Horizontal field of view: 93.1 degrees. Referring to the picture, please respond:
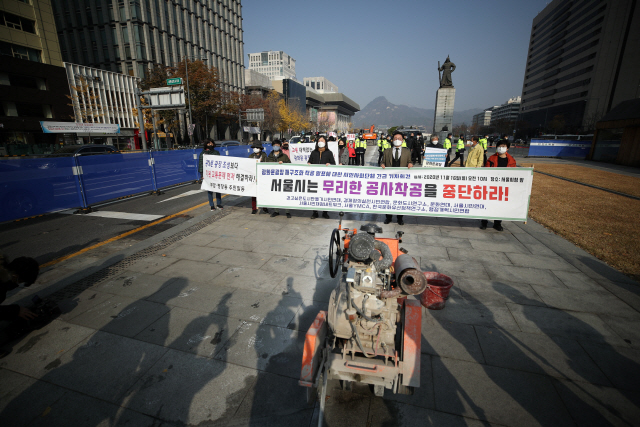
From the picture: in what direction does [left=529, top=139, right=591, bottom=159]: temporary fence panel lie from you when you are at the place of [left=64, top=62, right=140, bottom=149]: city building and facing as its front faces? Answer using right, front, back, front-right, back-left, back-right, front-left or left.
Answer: front

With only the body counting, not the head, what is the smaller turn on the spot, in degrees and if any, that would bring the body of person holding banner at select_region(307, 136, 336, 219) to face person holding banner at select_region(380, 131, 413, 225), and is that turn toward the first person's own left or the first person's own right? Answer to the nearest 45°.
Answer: approximately 90° to the first person's own left

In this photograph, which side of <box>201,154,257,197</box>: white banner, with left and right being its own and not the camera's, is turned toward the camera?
front

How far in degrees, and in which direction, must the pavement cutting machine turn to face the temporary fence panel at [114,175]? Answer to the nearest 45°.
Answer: approximately 135° to its right

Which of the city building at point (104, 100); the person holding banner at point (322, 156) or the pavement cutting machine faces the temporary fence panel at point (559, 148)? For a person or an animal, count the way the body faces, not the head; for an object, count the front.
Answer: the city building

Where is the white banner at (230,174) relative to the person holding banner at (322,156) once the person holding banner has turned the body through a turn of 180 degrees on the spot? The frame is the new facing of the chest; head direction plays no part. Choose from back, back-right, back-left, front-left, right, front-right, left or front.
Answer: left

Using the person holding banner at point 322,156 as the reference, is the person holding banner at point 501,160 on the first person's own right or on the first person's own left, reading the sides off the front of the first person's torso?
on the first person's own left

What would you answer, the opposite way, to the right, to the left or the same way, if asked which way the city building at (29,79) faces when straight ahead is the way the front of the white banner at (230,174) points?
to the left

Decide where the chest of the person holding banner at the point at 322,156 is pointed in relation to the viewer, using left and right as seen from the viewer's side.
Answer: facing the viewer

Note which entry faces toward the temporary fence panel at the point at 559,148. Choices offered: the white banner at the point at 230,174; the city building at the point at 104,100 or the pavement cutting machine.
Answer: the city building

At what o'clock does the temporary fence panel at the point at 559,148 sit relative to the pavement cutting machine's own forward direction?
The temporary fence panel is roughly at 7 o'clock from the pavement cutting machine.

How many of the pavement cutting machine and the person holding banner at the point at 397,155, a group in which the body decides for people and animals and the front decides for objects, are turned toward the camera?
2

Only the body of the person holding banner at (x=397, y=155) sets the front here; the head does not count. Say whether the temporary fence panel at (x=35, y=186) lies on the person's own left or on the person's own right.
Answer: on the person's own right

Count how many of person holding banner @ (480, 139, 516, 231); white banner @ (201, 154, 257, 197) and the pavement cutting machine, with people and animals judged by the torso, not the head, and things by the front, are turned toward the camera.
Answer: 3

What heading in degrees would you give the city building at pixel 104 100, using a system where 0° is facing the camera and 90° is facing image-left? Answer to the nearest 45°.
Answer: approximately 315°

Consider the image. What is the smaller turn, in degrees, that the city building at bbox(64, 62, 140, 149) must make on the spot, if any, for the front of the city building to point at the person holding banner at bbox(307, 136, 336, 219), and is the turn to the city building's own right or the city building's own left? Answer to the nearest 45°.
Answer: approximately 45° to the city building's own right

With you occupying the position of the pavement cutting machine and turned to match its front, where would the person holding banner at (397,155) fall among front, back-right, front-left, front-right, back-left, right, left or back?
back

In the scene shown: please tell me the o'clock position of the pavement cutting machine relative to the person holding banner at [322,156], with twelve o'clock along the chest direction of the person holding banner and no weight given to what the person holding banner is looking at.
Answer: The pavement cutting machine is roughly at 12 o'clock from the person holding banner.

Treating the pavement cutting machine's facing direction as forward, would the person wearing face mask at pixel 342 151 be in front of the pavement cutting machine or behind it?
behind

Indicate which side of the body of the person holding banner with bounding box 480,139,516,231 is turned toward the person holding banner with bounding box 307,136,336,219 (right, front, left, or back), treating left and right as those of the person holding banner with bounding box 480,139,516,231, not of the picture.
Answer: right

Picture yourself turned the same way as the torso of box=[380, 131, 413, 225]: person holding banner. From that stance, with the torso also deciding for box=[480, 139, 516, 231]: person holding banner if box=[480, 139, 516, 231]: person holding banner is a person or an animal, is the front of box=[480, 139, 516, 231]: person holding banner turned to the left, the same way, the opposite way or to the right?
the same way

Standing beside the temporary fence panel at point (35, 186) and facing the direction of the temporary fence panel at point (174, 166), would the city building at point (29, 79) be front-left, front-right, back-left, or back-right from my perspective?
front-left

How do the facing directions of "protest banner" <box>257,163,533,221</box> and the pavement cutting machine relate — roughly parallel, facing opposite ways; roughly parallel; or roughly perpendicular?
roughly parallel

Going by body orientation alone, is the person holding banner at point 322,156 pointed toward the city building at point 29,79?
no
